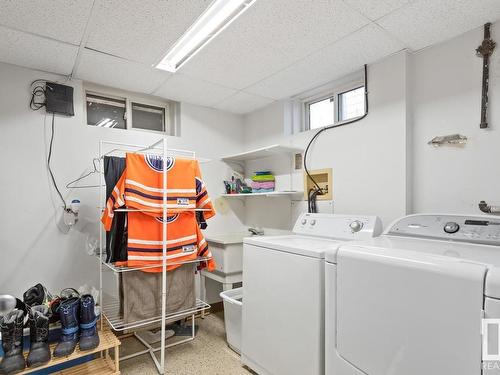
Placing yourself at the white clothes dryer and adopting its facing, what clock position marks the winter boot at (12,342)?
The winter boot is roughly at 1 o'clock from the white clothes dryer.

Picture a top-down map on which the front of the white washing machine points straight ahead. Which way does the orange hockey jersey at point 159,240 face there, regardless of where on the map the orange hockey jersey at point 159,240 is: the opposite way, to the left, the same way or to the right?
to the left

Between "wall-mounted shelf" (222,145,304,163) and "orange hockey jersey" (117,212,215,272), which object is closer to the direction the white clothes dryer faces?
the orange hockey jersey

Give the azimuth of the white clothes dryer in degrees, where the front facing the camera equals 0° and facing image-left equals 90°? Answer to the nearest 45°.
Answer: approximately 45°

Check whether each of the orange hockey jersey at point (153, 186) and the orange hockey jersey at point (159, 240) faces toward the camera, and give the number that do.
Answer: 2

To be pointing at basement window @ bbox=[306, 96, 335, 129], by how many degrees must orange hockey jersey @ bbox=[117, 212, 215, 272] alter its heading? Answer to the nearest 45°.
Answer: approximately 90° to its left

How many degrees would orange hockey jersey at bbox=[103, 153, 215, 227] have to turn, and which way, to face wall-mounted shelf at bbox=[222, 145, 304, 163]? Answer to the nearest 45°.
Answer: approximately 135° to its left

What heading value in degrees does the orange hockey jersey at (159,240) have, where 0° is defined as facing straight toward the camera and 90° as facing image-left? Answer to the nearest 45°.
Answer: approximately 0°

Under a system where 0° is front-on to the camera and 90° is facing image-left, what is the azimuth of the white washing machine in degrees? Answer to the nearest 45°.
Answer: approximately 45°

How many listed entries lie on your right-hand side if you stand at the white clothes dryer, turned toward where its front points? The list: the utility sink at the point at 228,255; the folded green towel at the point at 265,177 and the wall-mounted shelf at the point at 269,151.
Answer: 3

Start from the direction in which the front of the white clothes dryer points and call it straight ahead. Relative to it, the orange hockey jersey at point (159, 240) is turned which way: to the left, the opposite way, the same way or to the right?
to the left
